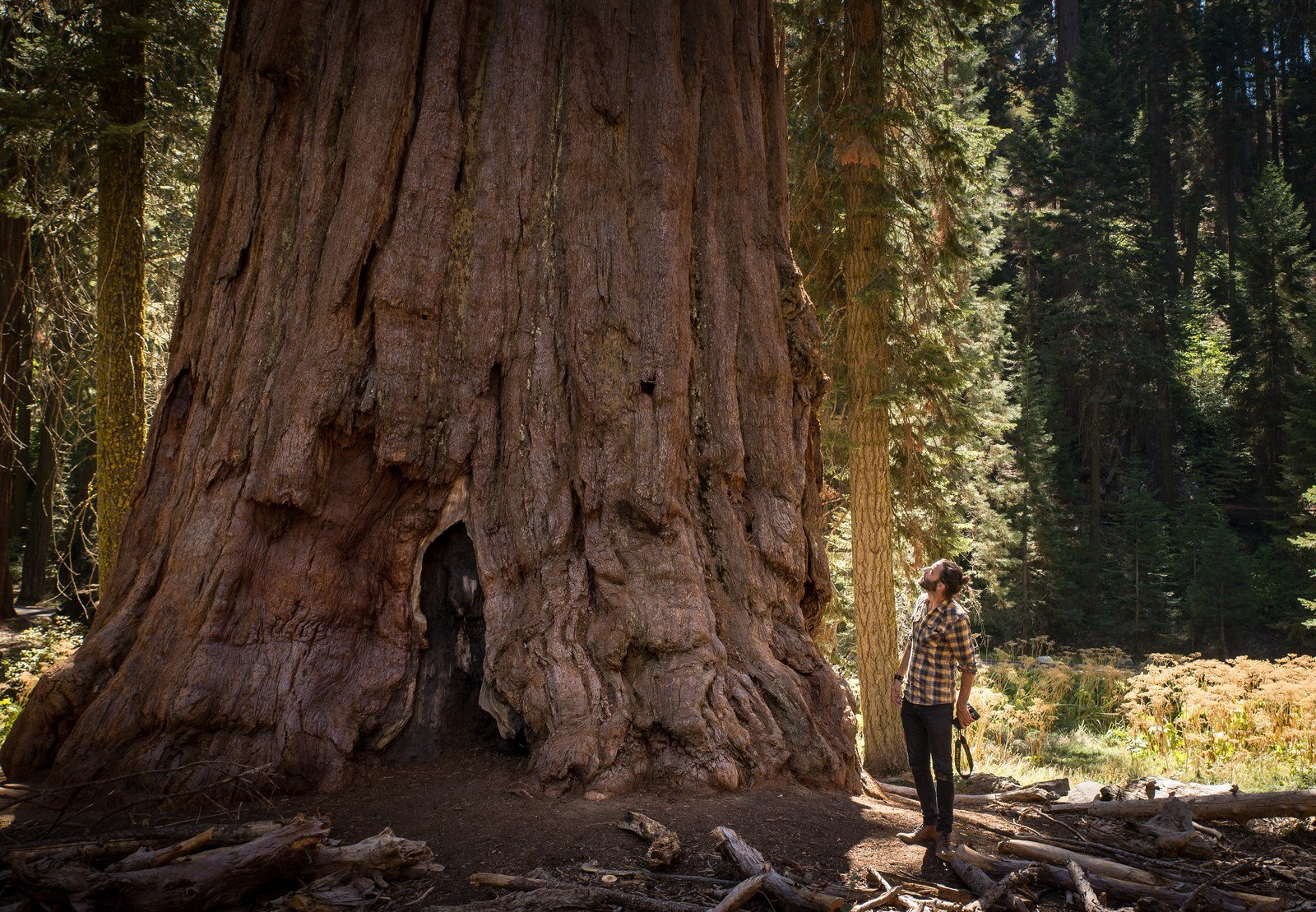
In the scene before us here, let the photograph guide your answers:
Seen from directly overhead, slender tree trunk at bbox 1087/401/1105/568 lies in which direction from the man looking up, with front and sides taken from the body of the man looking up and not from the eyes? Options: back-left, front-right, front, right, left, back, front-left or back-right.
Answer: back-right

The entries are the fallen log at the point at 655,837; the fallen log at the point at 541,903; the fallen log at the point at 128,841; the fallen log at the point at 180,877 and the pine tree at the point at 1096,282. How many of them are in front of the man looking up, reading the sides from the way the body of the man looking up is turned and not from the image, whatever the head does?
4

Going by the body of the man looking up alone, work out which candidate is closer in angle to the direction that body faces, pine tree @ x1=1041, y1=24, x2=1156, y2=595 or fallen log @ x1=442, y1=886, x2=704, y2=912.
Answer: the fallen log

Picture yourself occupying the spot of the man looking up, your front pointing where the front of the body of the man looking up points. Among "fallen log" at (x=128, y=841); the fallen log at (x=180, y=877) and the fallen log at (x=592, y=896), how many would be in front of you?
3

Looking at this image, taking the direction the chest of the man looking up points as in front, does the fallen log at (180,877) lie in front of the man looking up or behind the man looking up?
in front

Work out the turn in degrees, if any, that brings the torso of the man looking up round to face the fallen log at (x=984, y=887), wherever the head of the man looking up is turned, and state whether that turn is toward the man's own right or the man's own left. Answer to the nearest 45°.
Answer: approximately 45° to the man's own left

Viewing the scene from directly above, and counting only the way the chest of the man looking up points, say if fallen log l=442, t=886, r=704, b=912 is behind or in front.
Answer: in front

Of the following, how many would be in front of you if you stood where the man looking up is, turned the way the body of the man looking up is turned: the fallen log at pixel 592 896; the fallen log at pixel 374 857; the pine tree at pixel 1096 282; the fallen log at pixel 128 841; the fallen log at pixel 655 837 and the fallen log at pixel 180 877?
5

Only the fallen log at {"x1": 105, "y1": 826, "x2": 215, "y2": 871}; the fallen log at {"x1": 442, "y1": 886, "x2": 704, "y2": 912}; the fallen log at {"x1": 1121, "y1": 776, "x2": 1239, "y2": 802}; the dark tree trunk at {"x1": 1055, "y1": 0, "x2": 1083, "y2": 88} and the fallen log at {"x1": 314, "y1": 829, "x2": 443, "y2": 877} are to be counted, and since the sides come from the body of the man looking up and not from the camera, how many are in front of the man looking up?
3

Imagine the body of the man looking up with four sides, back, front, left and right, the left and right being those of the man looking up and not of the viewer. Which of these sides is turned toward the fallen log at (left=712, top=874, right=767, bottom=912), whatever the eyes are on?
front

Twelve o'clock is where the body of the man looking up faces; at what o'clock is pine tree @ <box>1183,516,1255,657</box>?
The pine tree is roughly at 5 o'clock from the man looking up.

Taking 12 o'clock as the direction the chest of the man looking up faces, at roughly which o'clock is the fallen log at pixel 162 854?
The fallen log is roughly at 12 o'clock from the man looking up.

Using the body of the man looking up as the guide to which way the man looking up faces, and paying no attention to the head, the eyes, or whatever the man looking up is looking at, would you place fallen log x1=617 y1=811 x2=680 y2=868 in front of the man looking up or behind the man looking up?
in front

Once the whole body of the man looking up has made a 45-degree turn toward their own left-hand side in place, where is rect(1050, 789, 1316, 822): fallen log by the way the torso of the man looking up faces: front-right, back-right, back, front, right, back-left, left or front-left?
back-left

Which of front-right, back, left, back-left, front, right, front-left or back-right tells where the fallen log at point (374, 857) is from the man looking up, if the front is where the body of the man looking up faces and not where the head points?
front

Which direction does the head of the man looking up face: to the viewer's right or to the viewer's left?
to the viewer's left

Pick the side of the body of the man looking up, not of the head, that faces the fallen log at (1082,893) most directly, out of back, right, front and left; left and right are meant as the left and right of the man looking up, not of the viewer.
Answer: left

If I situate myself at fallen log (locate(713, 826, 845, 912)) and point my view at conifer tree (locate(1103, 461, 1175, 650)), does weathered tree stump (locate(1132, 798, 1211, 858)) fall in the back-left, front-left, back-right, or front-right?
front-right

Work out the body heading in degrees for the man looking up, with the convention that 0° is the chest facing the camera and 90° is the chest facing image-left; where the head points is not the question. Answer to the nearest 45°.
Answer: approximately 45°
